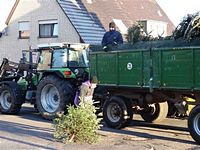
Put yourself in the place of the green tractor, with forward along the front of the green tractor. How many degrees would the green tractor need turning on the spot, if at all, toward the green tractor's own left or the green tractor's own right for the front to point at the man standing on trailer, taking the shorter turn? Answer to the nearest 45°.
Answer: approximately 180°

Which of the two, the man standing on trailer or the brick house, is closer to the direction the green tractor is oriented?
the brick house

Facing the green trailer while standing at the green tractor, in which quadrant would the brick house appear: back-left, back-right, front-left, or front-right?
back-left

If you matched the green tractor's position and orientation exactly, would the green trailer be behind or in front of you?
behind

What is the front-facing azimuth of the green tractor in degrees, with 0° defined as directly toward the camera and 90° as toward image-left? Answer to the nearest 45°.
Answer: approximately 135°
